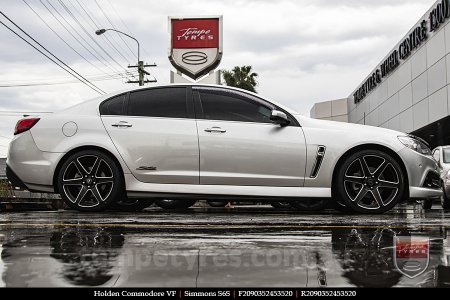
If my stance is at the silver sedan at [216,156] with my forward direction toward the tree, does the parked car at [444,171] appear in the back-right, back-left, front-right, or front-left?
front-right

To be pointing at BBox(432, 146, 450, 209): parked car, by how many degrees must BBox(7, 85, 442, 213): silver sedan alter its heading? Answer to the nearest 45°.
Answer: approximately 45° to its left

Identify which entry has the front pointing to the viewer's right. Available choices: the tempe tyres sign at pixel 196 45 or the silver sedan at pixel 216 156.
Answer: the silver sedan

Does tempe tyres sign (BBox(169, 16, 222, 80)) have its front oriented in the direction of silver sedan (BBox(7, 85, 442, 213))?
yes

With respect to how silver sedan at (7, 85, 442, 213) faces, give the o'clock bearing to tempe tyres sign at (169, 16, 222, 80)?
The tempe tyres sign is roughly at 9 o'clock from the silver sedan.

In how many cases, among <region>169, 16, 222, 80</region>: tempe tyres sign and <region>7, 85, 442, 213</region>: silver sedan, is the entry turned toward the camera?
1

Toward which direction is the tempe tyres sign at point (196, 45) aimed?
toward the camera

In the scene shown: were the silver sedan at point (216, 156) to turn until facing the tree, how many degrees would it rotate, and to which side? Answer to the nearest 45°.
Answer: approximately 90° to its left

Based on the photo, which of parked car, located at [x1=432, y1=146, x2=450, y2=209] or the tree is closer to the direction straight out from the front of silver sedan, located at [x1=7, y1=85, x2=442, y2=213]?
the parked car

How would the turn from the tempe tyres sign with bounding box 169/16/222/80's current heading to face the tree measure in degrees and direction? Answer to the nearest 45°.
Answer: approximately 180°

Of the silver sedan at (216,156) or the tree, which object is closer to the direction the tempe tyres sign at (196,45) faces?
the silver sedan

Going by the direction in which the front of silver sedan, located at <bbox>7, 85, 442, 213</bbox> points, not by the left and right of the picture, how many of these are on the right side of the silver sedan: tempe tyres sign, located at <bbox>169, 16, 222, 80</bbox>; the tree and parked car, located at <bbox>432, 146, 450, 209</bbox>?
0

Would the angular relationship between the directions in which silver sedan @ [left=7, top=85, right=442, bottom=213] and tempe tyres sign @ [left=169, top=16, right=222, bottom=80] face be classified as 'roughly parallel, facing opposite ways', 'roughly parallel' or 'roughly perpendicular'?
roughly perpendicular

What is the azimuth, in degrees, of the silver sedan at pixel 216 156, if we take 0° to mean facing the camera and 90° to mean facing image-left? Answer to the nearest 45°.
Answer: approximately 270°
